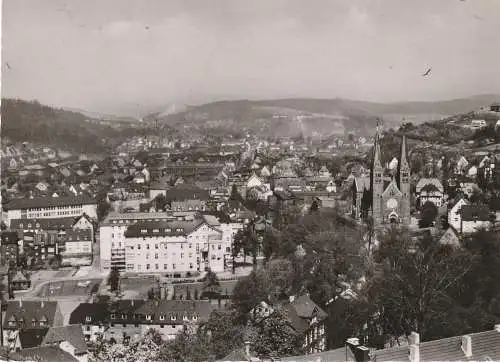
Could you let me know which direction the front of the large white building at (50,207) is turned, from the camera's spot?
facing the viewer

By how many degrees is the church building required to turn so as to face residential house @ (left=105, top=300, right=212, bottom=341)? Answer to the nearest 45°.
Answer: approximately 45° to its right

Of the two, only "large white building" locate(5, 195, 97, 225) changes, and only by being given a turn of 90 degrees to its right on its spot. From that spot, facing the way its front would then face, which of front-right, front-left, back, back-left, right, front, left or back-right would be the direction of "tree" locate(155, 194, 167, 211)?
back

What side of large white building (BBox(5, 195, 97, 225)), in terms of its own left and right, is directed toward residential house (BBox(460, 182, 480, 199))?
left

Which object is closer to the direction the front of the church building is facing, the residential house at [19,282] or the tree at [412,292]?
the tree

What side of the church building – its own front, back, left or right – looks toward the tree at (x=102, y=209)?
right

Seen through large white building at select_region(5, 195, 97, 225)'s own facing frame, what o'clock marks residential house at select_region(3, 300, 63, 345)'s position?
The residential house is roughly at 12 o'clock from the large white building.

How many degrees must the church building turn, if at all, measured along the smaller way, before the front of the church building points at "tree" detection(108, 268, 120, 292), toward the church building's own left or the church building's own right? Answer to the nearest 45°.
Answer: approximately 45° to the church building's own right

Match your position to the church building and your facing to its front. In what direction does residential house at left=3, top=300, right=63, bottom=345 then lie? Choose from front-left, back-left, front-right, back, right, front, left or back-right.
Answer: front-right

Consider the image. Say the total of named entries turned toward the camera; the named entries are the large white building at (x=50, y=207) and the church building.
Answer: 2

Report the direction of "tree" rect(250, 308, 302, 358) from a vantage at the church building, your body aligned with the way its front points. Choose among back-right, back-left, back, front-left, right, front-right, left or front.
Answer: front

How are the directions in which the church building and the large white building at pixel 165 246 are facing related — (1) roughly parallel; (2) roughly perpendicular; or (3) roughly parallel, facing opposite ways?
roughly parallel

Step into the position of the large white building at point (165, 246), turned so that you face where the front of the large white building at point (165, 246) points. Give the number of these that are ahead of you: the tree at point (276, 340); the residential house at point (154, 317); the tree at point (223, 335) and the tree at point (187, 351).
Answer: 4

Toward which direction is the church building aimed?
toward the camera

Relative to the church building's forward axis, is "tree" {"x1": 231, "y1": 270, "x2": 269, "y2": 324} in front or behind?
in front

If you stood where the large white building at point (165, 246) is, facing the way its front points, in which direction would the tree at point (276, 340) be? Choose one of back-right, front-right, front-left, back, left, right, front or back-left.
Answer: front

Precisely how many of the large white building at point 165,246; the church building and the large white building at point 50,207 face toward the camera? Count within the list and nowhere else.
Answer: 3

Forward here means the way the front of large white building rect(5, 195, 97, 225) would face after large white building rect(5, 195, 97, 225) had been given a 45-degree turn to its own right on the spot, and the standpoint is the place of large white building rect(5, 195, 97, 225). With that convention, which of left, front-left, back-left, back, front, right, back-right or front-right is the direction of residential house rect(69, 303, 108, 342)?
front-left
